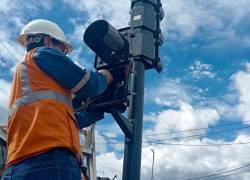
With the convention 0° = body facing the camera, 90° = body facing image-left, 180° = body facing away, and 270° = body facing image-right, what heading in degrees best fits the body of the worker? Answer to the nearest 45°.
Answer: approximately 225°

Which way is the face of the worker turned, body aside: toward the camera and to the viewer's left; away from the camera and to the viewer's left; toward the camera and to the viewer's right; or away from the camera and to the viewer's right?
away from the camera and to the viewer's right

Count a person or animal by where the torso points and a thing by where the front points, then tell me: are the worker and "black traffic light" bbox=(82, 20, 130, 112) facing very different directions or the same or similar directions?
very different directions

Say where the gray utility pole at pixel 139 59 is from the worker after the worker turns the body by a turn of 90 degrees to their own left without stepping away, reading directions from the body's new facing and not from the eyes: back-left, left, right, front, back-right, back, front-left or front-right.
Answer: right

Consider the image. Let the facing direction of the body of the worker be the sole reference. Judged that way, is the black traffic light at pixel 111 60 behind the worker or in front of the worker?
in front

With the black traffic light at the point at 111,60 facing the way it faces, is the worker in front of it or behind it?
in front
